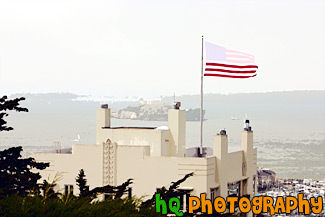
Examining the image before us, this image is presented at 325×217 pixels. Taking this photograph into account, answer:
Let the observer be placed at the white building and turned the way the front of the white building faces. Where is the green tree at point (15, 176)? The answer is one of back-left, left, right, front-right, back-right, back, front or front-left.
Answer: front-right

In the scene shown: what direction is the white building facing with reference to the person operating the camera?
facing the viewer and to the right of the viewer
